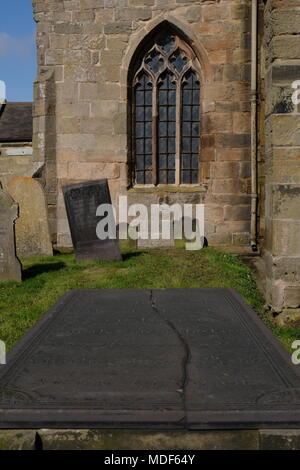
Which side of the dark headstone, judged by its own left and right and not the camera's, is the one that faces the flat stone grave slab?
front

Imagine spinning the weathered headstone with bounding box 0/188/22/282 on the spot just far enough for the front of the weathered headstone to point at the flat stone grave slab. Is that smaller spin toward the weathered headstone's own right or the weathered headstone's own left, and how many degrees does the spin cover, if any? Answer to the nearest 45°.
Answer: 0° — it already faces it

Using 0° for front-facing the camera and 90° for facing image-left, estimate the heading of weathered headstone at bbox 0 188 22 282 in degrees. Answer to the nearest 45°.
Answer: approximately 0°

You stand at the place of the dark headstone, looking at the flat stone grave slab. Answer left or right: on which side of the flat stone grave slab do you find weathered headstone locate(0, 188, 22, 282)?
right

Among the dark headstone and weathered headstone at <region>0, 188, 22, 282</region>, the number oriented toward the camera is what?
2
